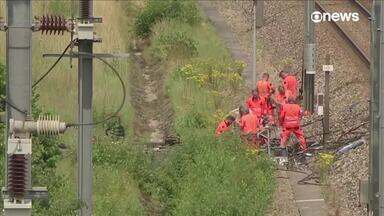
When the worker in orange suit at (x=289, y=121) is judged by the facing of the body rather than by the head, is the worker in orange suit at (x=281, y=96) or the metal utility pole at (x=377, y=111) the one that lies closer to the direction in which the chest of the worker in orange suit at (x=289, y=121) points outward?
the worker in orange suit

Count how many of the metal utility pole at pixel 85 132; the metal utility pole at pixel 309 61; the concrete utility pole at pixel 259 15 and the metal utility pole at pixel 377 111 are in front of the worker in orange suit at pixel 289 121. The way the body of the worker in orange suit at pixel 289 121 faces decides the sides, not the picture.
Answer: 2

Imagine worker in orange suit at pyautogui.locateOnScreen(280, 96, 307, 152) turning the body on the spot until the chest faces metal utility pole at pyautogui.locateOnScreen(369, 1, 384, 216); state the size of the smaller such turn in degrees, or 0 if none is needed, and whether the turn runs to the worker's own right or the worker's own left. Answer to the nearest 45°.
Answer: approximately 180°

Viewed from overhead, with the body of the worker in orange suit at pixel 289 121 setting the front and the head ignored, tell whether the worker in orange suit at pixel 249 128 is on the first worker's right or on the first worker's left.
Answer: on the first worker's left
